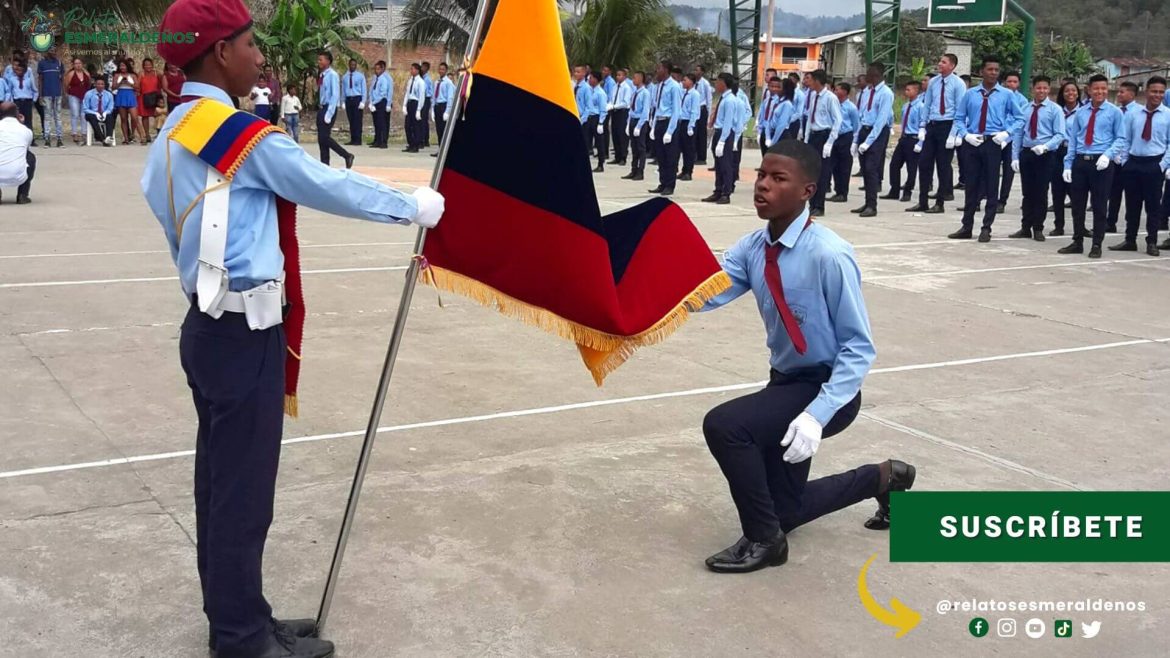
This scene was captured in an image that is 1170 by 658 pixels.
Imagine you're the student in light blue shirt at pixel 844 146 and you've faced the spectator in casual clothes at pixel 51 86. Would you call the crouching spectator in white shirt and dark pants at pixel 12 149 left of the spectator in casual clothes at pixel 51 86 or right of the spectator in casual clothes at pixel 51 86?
left

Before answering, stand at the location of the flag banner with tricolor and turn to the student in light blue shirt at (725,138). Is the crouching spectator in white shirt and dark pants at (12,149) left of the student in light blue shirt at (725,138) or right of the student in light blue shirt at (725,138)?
left

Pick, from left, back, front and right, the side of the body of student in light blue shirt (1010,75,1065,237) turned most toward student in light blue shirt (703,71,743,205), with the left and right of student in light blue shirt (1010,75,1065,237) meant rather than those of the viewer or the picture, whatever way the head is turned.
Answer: right

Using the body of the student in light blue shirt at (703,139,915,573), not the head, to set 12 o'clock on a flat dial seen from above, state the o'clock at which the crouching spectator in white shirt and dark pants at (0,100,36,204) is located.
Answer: The crouching spectator in white shirt and dark pants is roughly at 3 o'clock from the student in light blue shirt.

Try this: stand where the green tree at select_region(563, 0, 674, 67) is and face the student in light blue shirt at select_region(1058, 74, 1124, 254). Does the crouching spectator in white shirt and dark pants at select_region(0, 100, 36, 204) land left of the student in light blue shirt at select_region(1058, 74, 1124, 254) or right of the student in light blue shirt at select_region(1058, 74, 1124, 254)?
right

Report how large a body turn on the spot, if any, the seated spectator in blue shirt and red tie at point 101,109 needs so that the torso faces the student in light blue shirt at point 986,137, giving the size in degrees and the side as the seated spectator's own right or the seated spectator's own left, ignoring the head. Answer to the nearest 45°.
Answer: approximately 45° to the seated spectator's own left

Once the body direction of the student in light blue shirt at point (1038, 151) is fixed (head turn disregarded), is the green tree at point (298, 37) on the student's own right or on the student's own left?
on the student's own right

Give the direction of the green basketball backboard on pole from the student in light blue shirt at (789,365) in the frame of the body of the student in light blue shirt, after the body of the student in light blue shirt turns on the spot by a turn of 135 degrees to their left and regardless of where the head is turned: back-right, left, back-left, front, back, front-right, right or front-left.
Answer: left
